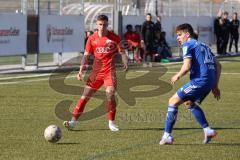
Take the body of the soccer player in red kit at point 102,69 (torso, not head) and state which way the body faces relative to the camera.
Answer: toward the camera

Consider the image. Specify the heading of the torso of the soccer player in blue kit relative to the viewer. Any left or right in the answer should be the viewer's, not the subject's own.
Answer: facing away from the viewer and to the left of the viewer

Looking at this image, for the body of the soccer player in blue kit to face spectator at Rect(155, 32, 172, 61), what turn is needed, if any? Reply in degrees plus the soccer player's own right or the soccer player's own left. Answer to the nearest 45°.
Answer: approximately 45° to the soccer player's own right

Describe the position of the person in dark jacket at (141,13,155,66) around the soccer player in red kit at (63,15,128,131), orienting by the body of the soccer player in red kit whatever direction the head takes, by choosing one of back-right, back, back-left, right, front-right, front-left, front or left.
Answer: back

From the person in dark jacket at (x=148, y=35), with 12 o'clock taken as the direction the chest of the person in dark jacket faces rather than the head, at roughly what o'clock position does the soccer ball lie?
The soccer ball is roughly at 12 o'clock from the person in dark jacket.

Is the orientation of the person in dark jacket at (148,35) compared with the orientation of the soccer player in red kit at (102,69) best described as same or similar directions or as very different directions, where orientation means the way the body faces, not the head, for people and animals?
same or similar directions

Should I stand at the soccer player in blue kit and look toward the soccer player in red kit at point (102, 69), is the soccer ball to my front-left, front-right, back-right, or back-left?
front-left

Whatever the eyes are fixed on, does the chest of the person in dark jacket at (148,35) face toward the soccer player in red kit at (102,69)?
yes

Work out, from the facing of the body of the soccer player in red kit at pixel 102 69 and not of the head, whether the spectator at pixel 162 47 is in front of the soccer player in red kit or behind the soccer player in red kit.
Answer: behind

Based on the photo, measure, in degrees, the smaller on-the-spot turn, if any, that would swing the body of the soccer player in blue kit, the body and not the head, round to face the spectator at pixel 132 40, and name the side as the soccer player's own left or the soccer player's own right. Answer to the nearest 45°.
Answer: approximately 45° to the soccer player's own right

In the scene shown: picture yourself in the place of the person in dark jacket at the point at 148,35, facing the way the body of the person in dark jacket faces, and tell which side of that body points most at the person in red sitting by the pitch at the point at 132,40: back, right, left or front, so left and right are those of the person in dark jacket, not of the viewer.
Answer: right

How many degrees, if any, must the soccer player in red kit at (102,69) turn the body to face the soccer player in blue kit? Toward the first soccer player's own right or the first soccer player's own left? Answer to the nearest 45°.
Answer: approximately 45° to the first soccer player's own left

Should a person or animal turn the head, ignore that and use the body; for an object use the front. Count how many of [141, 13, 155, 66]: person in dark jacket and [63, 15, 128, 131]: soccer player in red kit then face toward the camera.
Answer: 2

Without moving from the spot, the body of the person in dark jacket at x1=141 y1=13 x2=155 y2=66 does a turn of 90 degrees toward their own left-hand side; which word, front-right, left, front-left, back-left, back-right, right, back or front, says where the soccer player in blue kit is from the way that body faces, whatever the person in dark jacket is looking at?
right

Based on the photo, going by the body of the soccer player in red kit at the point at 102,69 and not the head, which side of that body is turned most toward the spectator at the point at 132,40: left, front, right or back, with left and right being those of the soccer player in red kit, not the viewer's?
back
